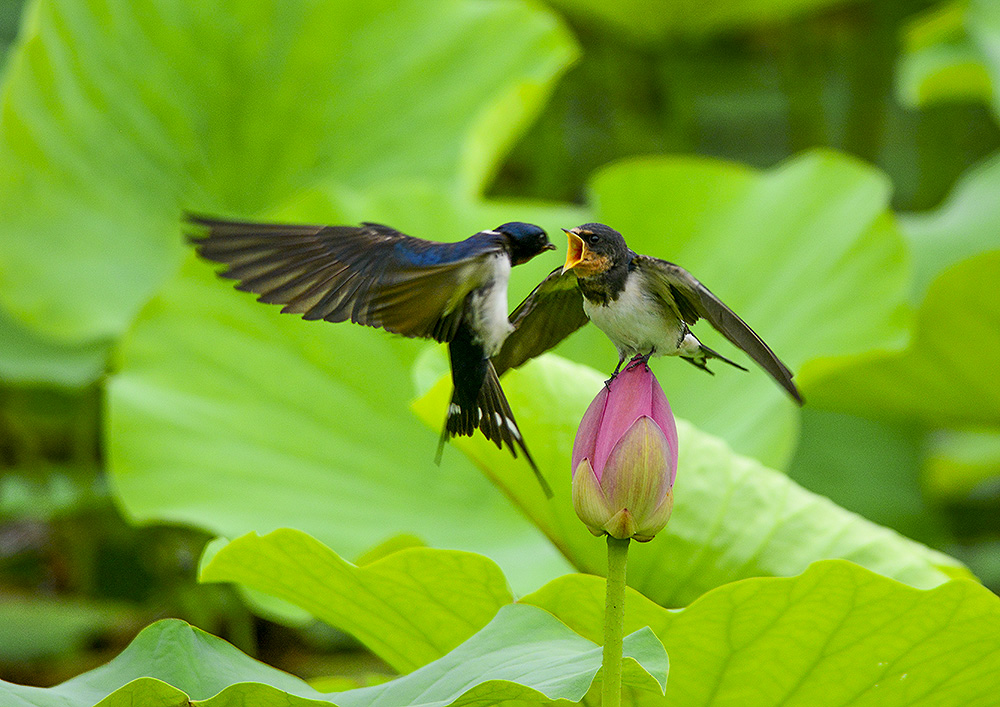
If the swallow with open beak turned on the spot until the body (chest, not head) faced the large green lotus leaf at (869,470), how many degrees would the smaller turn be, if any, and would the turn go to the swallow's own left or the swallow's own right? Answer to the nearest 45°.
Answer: approximately 135° to the swallow's own right

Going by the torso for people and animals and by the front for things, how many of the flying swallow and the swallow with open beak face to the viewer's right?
1

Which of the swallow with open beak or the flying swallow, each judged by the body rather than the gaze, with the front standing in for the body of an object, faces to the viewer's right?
the flying swallow

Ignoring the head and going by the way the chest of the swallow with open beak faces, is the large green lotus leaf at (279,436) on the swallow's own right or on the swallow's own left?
on the swallow's own right

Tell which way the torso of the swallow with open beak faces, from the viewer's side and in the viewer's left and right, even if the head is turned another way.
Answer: facing the viewer and to the left of the viewer

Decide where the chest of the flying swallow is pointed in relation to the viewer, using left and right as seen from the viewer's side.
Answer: facing to the right of the viewer
